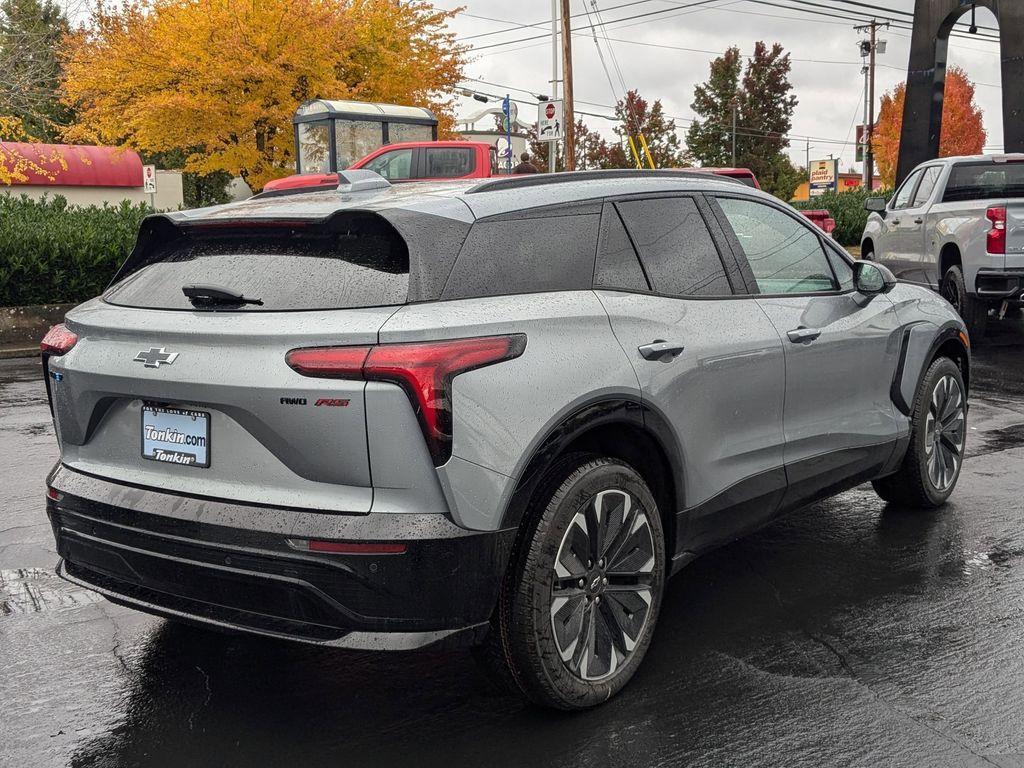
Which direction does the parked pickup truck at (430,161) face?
to the viewer's left

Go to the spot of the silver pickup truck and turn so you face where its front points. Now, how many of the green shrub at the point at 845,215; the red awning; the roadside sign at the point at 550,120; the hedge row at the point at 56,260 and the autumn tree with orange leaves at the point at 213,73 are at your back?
0

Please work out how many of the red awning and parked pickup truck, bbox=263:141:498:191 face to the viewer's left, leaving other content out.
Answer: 1

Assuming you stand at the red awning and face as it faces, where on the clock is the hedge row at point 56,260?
The hedge row is roughly at 12 o'clock from the red awning.

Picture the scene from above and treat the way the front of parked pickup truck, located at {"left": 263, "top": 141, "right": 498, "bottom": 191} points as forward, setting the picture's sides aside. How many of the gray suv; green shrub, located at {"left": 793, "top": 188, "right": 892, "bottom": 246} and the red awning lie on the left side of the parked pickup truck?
1

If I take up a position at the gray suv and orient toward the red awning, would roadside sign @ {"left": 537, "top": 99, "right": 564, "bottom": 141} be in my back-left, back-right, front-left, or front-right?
front-right

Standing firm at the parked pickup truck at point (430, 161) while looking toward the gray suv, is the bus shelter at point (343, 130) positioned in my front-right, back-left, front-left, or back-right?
back-right

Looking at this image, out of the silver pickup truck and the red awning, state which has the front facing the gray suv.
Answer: the red awning

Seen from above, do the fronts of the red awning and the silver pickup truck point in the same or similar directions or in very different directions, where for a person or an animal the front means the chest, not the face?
very different directions

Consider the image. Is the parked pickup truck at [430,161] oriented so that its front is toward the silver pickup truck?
no

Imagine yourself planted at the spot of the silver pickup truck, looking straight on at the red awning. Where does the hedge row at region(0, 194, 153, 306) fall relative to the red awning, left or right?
left

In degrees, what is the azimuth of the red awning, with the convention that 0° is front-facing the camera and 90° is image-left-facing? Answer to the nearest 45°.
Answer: approximately 0°

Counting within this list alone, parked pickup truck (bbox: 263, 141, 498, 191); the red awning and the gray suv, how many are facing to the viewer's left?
1

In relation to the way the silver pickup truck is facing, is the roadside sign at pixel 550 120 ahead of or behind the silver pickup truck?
ahead
